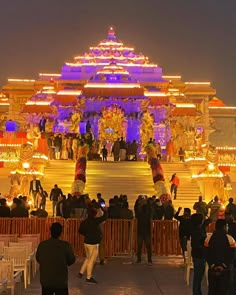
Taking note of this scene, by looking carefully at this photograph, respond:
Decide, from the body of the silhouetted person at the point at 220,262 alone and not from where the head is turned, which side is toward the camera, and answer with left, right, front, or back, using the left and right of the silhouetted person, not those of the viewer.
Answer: back

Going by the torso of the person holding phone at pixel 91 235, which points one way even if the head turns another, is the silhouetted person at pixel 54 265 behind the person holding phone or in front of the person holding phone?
behind

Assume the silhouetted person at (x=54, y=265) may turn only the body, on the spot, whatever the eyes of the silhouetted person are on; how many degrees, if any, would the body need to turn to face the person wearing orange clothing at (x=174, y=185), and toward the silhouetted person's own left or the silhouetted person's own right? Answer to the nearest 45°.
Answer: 0° — they already face them

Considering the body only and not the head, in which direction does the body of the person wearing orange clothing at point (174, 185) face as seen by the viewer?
away from the camera

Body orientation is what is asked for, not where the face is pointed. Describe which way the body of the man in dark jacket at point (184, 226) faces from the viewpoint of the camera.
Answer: away from the camera

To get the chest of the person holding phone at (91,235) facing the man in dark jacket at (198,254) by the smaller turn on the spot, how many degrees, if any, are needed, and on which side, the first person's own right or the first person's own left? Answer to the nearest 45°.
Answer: approximately 90° to the first person's own right

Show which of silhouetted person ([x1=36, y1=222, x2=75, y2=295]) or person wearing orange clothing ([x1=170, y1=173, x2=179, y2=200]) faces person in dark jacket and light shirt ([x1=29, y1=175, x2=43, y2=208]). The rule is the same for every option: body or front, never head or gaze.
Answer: silhouetted person ([x1=36, y1=222, x2=75, y2=295])

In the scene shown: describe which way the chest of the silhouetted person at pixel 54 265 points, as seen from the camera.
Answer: away from the camera

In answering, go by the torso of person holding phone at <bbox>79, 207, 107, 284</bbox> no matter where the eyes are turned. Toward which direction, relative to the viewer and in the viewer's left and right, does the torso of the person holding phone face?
facing away from the viewer and to the right of the viewer
